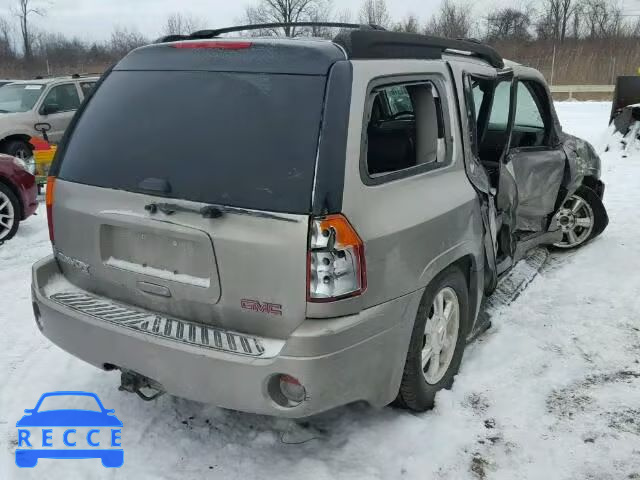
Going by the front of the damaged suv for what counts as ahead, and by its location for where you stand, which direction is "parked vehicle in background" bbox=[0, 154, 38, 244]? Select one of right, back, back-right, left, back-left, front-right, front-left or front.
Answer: left

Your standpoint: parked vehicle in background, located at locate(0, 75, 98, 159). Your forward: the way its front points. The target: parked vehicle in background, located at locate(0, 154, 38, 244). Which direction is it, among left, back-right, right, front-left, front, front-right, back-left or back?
front-left

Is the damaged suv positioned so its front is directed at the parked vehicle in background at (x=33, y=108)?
no

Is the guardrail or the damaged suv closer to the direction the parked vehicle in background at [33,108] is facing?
the damaged suv

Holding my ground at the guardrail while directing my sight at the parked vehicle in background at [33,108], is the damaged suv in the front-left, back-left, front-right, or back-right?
front-left

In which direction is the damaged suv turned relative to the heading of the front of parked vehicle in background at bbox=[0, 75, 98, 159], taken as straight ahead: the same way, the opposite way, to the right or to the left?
the opposite way

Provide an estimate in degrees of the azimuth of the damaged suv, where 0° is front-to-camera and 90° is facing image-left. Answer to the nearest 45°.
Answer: approximately 225°

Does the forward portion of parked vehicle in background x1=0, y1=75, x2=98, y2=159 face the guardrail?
no

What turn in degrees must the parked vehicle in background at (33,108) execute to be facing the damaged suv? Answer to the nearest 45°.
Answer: approximately 45° to its left

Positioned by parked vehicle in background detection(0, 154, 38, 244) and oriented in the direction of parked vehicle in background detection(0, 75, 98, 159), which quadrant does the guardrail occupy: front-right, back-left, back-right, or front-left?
front-right

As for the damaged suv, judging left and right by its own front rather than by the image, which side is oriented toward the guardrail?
front
